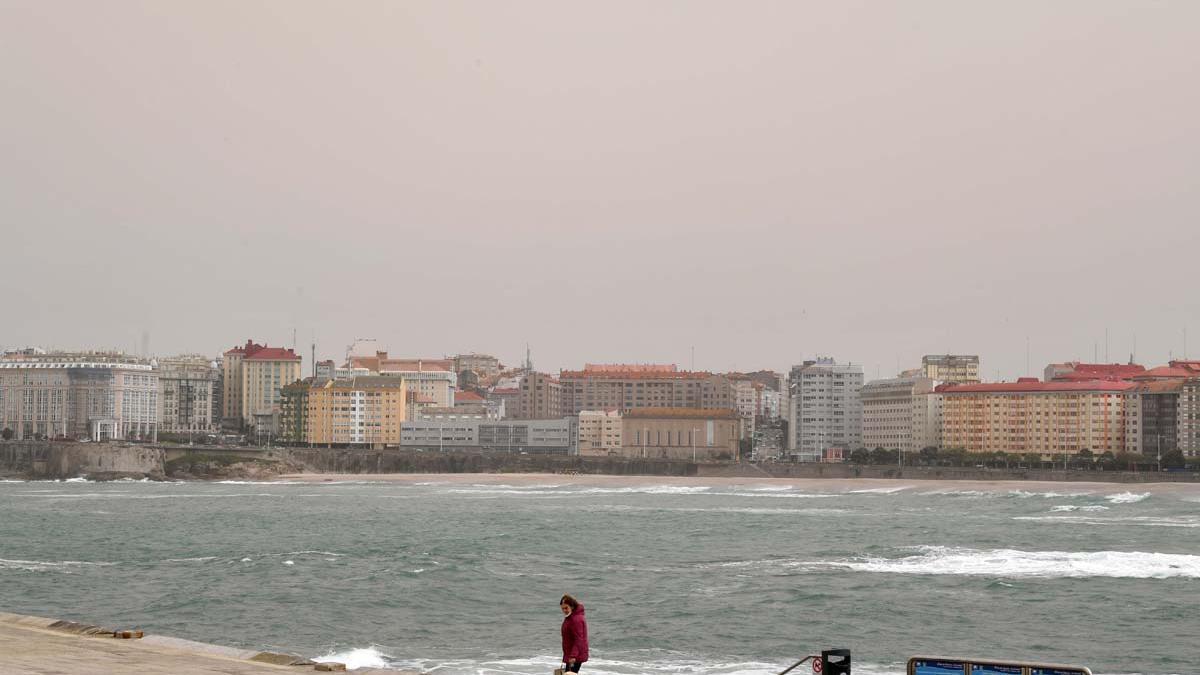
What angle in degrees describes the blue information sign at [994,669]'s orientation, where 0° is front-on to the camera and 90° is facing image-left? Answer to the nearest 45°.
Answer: approximately 0°

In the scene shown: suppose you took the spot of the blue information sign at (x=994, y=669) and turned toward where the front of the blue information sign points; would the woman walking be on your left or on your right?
on your right

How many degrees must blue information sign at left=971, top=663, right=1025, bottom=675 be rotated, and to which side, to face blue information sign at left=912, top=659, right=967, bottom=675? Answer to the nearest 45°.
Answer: approximately 135° to its right

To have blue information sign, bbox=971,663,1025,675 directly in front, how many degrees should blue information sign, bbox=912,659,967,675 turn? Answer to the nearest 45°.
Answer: approximately 45° to its left

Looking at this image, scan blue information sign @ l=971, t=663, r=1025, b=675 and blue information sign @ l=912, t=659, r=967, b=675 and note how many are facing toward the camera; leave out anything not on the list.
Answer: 2
